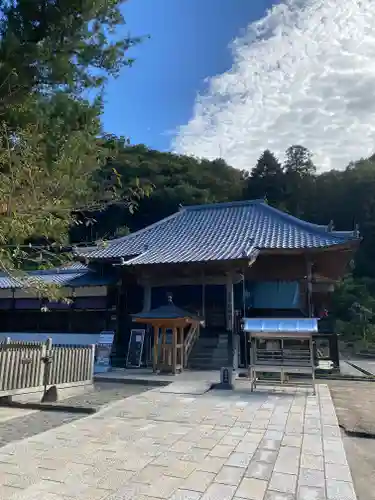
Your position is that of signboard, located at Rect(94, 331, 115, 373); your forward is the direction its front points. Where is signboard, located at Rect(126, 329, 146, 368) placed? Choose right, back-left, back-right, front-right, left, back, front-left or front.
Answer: left

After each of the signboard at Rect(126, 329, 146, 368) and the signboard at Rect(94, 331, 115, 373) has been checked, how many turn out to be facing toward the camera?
2

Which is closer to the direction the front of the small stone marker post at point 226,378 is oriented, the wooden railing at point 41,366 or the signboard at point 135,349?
the wooden railing

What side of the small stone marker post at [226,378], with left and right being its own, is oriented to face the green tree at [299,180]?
back

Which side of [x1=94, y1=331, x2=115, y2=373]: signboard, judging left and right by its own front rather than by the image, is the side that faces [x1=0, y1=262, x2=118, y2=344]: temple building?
back

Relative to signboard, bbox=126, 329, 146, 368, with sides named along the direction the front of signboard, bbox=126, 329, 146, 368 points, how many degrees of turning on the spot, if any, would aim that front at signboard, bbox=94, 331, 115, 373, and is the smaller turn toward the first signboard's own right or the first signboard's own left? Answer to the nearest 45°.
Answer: approximately 90° to the first signboard's own right

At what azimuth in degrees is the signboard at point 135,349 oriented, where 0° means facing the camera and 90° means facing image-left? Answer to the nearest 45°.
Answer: approximately 0°

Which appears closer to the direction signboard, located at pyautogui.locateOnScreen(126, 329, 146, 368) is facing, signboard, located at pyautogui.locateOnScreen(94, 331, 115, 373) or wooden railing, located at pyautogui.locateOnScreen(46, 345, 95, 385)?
the wooden railing

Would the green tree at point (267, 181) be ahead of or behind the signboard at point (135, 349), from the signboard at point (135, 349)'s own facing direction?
behind

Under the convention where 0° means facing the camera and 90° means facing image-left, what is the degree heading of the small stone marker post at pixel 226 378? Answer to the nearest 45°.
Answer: approximately 0°

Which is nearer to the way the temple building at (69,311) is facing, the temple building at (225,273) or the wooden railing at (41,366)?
the wooden railing

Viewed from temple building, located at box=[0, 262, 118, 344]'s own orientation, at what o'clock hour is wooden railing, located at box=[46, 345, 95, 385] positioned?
The wooden railing is roughly at 12 o'clock from the temple building.

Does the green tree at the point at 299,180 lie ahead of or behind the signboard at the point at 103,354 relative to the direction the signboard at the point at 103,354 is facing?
behind
